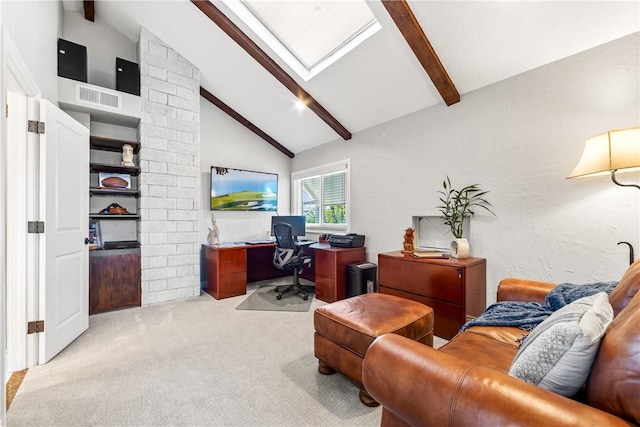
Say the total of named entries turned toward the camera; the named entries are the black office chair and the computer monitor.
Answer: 1

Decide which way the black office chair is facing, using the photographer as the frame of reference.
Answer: facing away from the viewer and to the right of the viewer

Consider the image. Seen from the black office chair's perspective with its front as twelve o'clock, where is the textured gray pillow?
The textured gray pillow is roughly at 4 o'clock from the black office chair.

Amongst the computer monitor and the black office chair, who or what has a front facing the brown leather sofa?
the computer monitor

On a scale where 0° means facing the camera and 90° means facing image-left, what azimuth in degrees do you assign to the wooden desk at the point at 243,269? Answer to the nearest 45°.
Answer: approximately 0°

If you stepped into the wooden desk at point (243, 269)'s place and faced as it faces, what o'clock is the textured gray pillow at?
The textured gray pillow is roughly at 11 o'clock from the wooden desk.

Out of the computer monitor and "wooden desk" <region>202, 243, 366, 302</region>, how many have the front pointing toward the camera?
2

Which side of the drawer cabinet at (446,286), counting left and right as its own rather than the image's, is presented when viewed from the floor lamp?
left

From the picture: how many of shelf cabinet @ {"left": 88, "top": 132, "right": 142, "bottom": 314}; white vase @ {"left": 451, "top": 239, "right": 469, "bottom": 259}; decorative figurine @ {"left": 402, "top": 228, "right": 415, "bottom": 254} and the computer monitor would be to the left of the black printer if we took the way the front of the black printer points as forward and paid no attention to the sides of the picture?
2

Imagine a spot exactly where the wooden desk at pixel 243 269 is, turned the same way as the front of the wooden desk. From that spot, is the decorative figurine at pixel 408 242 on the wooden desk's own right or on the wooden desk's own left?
on the wooden desk's own left

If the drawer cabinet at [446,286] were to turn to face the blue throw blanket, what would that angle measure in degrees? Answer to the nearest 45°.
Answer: approximately 90° to its left

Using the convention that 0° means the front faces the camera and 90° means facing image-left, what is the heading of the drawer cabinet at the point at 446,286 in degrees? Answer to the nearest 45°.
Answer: approximately 45°

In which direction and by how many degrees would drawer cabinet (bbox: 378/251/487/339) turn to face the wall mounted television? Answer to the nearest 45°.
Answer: approximately 45° to its right
